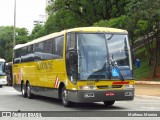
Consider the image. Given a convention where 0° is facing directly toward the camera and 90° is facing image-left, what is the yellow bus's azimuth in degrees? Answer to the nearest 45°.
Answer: approximately 315°

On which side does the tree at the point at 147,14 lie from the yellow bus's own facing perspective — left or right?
on its left
